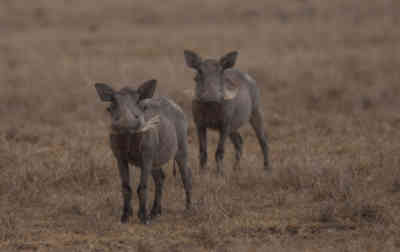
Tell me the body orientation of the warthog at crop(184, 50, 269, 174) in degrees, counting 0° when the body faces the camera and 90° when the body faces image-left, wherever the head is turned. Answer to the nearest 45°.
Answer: approximately 45°

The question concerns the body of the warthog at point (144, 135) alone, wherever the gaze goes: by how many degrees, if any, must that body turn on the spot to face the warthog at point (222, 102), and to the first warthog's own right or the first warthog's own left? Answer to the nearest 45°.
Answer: approximately 180°

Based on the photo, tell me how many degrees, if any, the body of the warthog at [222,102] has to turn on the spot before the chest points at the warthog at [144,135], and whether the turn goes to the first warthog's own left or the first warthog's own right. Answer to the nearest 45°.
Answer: approximately 45° to the first warthog's own left

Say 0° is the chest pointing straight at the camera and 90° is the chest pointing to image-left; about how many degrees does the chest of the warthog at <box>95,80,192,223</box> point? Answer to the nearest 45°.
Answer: approximately 45°
